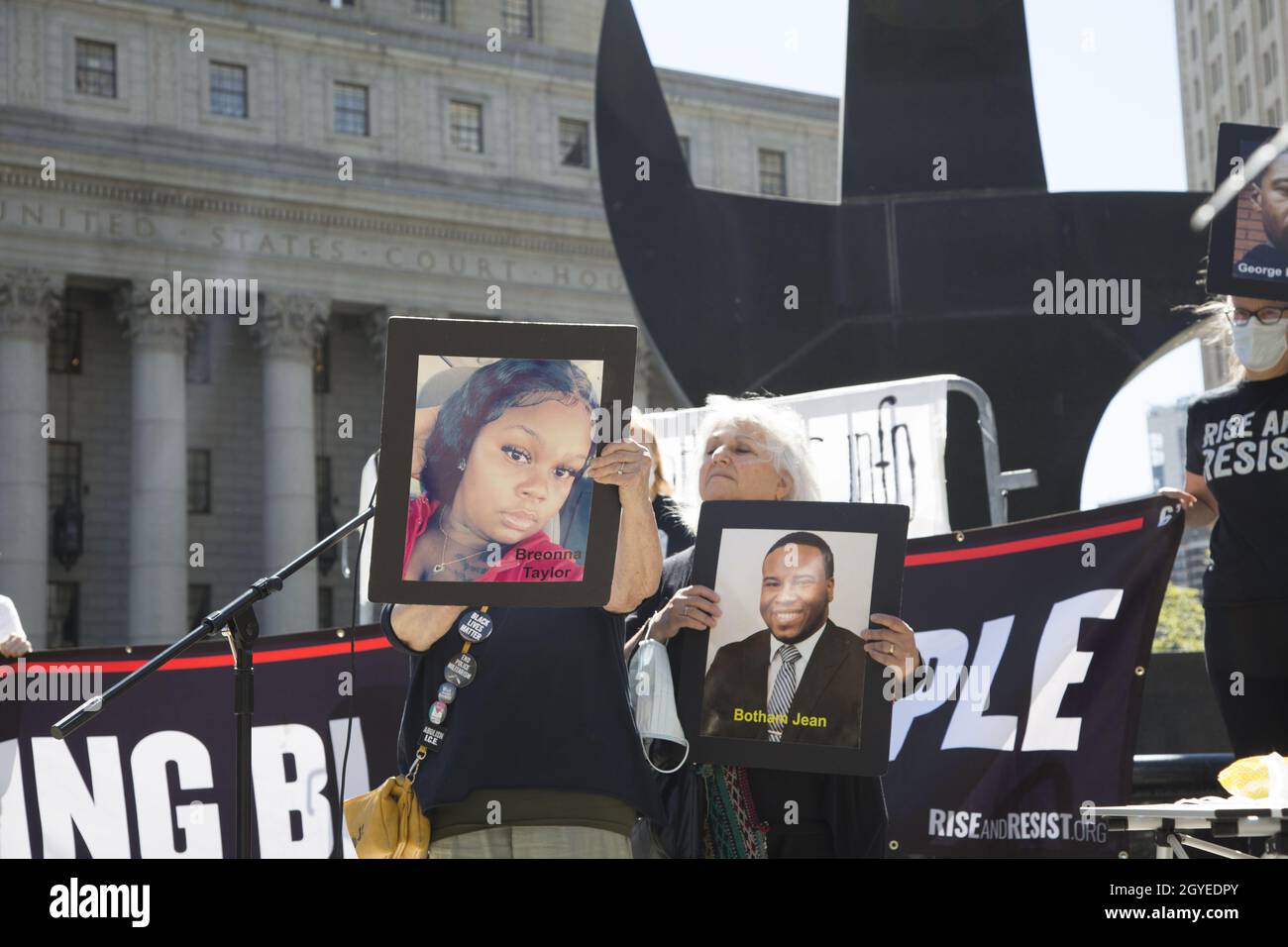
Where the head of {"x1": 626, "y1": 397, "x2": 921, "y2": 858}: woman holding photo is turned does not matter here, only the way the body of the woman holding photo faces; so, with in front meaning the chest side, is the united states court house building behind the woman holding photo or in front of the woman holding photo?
behind

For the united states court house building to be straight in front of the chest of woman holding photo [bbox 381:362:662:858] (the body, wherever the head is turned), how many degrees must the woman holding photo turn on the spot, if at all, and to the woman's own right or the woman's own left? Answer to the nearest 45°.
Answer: approximately 180°

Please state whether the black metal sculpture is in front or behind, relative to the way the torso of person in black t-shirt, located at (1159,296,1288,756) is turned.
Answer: behind

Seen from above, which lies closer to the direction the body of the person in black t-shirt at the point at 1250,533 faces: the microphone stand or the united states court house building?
the microphone stand

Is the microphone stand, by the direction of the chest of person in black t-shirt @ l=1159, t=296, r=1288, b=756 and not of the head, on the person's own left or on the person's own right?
on the person's own right

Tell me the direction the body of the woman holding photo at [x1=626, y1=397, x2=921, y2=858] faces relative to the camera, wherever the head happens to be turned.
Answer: toward the camera

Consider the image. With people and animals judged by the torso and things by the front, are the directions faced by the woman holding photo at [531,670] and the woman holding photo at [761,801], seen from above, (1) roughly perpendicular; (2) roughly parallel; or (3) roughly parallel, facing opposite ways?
roughly parallel

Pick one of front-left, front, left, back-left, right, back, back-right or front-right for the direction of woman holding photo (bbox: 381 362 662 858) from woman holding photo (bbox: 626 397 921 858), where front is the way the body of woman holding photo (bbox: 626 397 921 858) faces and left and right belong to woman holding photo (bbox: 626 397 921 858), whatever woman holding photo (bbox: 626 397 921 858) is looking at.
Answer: front-right

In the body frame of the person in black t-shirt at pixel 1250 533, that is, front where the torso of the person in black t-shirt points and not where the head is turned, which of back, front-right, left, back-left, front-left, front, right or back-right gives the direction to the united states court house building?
back-right

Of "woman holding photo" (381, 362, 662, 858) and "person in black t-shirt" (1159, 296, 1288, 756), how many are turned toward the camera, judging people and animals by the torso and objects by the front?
2

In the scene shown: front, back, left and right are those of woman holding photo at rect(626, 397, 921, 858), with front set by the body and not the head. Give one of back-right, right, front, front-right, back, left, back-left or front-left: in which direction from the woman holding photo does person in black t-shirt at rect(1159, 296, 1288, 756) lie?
back-left

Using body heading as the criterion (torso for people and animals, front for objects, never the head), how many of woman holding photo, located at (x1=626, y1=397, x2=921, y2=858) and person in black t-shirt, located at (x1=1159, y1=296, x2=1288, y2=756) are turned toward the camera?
2

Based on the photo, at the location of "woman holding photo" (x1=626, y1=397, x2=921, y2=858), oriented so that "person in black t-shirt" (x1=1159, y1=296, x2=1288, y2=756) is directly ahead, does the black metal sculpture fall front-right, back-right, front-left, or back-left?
front-left

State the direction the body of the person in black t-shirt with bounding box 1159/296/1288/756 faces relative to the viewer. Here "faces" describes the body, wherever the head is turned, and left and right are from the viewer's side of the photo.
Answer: facing the viewer
